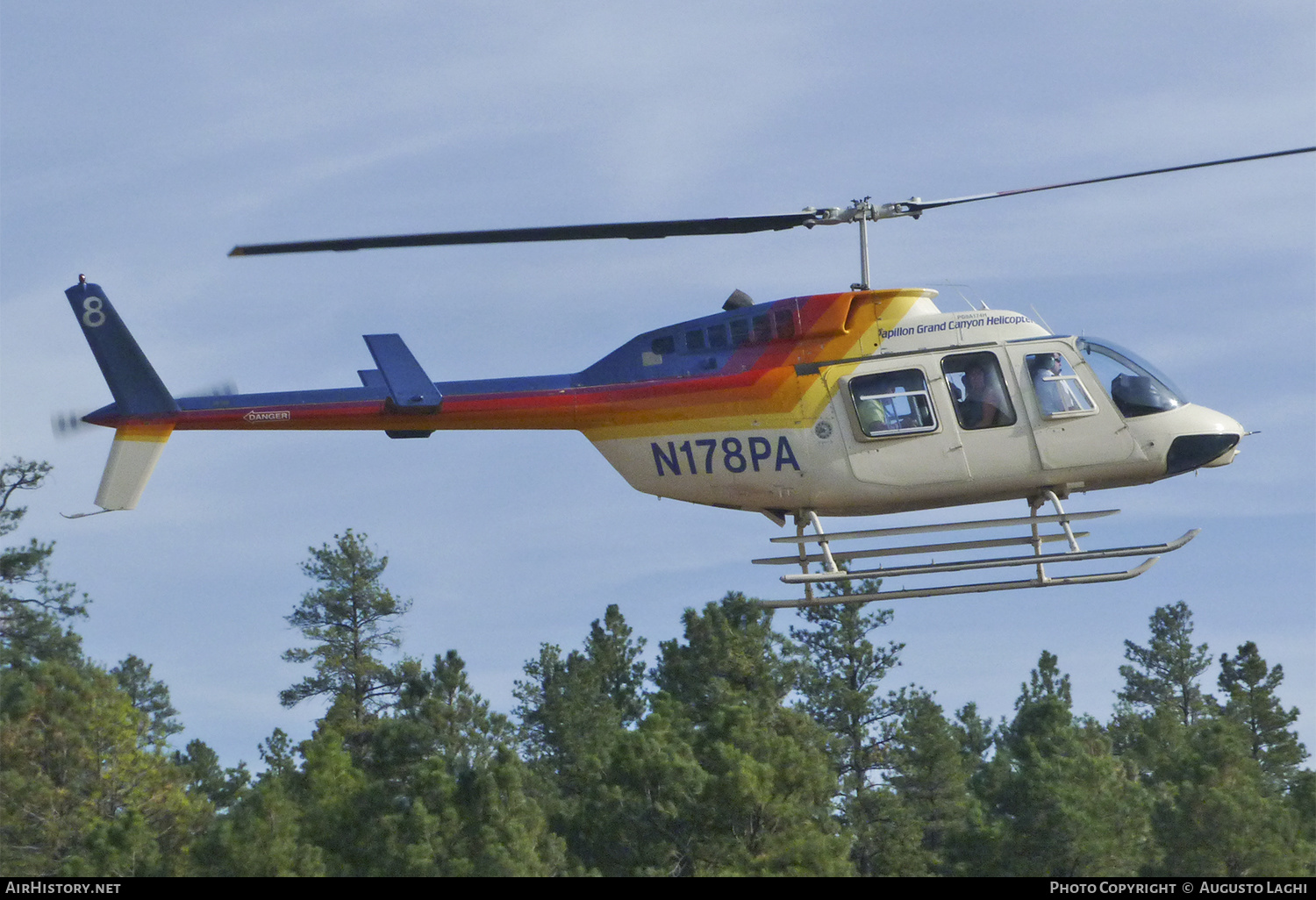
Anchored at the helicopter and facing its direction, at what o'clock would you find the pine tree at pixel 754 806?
The pine tree is roughly at 9 o'clock from the helicopter.

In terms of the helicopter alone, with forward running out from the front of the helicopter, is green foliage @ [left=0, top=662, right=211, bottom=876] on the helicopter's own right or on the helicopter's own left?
on the helicopter's own left

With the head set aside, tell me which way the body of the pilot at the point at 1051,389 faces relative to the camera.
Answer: to the viewer's right

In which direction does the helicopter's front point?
to the viewer's right

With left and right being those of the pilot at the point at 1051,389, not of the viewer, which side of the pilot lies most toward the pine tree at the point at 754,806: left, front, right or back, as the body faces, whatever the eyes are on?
left

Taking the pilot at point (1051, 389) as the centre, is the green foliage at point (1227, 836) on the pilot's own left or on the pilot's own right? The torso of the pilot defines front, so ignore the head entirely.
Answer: on the pilot's own left

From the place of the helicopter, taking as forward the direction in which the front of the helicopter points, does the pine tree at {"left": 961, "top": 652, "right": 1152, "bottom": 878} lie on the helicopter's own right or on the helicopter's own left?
on the helicopter's own left

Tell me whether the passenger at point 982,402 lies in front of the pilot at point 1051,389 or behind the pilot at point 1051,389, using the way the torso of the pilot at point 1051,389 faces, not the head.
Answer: behind

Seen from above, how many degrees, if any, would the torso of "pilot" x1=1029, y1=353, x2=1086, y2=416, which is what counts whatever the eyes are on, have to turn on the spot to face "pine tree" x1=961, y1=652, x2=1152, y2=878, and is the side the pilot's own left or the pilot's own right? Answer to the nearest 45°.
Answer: approximately 90° to the pilot's own left
